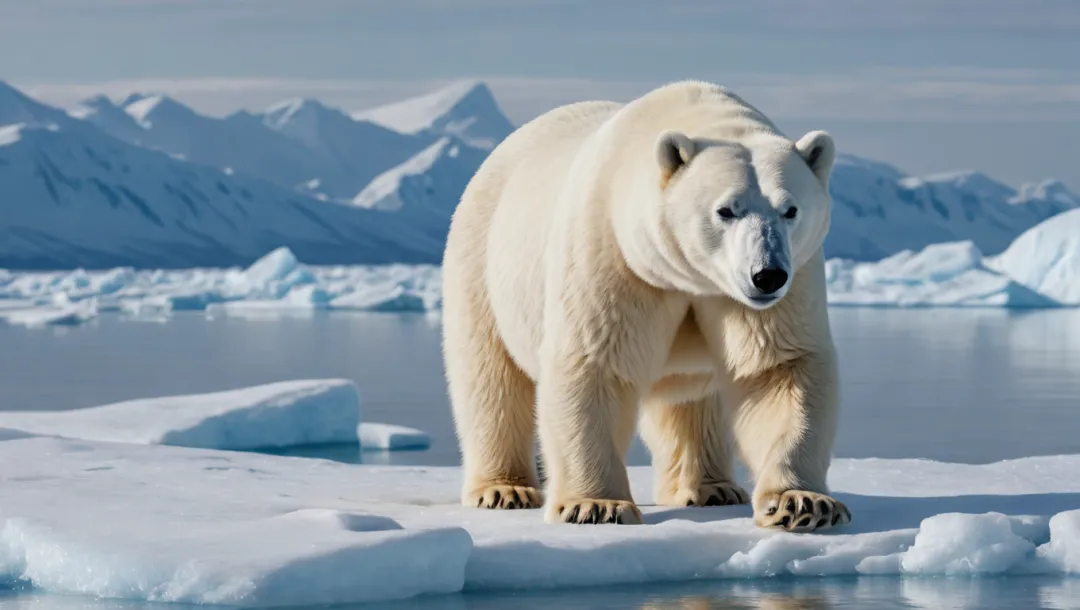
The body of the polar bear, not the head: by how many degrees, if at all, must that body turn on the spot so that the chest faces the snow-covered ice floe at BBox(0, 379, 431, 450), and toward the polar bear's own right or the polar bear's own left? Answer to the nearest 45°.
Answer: approximately 180°

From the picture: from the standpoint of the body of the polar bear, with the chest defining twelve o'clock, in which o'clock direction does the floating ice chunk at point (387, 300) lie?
The floating ice chunk is roughly at 7 o'clock from the polar bear.

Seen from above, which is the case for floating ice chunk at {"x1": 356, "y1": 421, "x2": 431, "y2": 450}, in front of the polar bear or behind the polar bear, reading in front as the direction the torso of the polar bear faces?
behind

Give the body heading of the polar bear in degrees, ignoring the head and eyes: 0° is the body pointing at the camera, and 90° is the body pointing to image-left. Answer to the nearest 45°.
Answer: approximately 315°

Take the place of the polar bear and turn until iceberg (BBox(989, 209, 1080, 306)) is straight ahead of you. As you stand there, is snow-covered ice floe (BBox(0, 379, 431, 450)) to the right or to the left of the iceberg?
left

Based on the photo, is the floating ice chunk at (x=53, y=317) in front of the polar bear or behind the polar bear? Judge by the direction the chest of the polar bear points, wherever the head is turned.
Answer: behind

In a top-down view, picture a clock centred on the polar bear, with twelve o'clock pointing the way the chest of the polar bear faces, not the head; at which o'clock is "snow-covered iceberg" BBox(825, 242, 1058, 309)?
The snow-covered iceberg is roughly at 8 o'clock from the polar bear.
